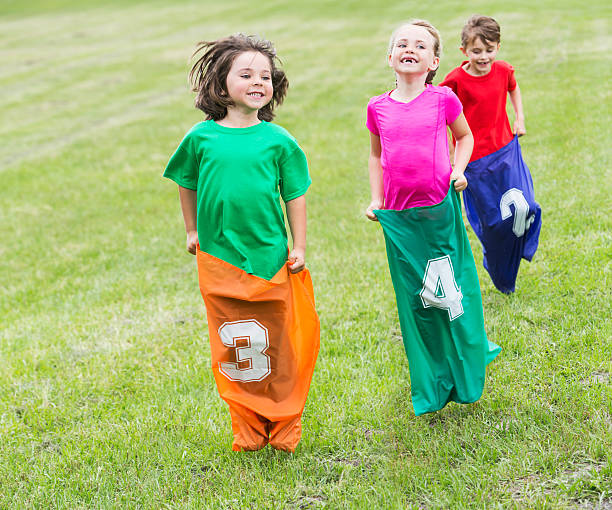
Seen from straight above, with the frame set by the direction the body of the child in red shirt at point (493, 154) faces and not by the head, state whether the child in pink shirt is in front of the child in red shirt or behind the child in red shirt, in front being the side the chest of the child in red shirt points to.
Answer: in front

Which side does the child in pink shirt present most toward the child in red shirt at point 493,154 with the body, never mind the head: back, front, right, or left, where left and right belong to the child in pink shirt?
back

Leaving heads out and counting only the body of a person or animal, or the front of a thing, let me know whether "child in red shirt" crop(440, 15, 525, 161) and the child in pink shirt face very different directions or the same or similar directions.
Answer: same or similar directions

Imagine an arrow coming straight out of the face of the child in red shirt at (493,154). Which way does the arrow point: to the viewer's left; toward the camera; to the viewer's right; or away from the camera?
toward the camera

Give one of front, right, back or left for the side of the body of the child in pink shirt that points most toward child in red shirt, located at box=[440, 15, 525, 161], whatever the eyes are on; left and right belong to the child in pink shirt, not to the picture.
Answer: back

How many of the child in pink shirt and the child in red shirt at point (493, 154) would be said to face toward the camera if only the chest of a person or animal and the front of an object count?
2

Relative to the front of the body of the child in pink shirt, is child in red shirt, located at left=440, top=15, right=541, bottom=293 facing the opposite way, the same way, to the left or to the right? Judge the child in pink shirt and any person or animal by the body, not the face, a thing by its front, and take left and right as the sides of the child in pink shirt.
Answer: the same way

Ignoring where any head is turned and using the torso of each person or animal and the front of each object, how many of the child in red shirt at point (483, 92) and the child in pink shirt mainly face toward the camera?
2

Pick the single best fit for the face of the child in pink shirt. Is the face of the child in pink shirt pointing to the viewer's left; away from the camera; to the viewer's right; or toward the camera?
toward the camera

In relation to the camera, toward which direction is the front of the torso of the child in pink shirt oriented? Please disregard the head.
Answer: toward the camera

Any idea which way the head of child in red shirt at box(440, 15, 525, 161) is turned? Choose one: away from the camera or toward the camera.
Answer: toward the camera

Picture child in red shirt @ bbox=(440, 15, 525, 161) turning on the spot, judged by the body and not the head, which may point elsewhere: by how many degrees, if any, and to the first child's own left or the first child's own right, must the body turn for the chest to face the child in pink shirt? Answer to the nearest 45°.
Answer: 0° — they already face them

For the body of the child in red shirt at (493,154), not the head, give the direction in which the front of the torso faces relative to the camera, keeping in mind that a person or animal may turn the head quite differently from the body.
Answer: toward the camera
